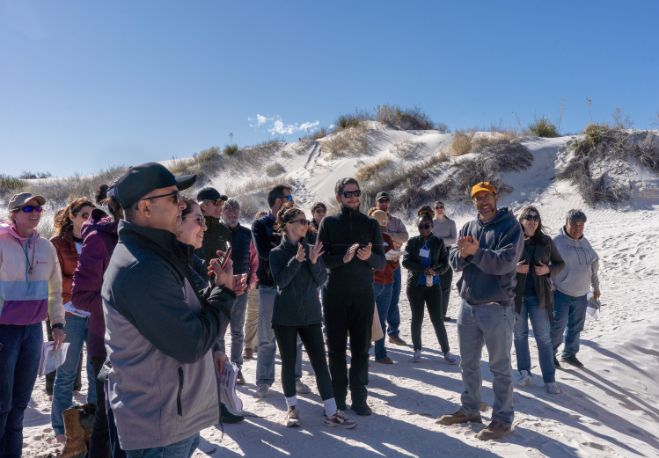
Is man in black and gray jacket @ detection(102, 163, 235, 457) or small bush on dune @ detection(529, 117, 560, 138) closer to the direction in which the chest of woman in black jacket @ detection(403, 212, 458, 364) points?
the man in black and gray jacket

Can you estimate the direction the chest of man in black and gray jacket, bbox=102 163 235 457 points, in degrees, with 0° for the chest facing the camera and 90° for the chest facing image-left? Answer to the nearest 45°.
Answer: approximately 270°

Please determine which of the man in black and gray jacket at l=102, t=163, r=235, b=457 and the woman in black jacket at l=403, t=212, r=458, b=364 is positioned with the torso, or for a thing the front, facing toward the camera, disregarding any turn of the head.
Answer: the woman in black jacket

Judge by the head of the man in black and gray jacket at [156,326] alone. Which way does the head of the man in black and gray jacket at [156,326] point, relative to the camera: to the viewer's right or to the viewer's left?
to the viewer's right

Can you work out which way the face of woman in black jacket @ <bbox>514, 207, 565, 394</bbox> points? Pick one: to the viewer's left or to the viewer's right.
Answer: to the viewer's left

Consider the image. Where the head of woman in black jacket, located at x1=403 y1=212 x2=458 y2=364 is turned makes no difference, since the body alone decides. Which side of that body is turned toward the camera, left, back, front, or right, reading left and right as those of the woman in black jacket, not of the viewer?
front

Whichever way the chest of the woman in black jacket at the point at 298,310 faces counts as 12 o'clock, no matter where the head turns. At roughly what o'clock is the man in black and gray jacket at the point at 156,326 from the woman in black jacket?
The man in black and gray jacket is roughly at 2 o'clock from the woman in black jacket.

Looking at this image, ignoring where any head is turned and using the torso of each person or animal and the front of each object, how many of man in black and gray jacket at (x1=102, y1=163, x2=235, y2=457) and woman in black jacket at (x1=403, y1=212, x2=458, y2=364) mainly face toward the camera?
1

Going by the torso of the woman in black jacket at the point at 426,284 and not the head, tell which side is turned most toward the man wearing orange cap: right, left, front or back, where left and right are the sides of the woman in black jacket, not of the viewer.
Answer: front

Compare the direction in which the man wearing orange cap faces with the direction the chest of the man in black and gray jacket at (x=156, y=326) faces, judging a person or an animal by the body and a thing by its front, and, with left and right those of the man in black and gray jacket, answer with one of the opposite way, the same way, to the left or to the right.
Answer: the opposite way

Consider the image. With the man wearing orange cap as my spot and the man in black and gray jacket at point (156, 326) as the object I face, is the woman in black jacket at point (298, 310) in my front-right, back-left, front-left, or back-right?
front-right
